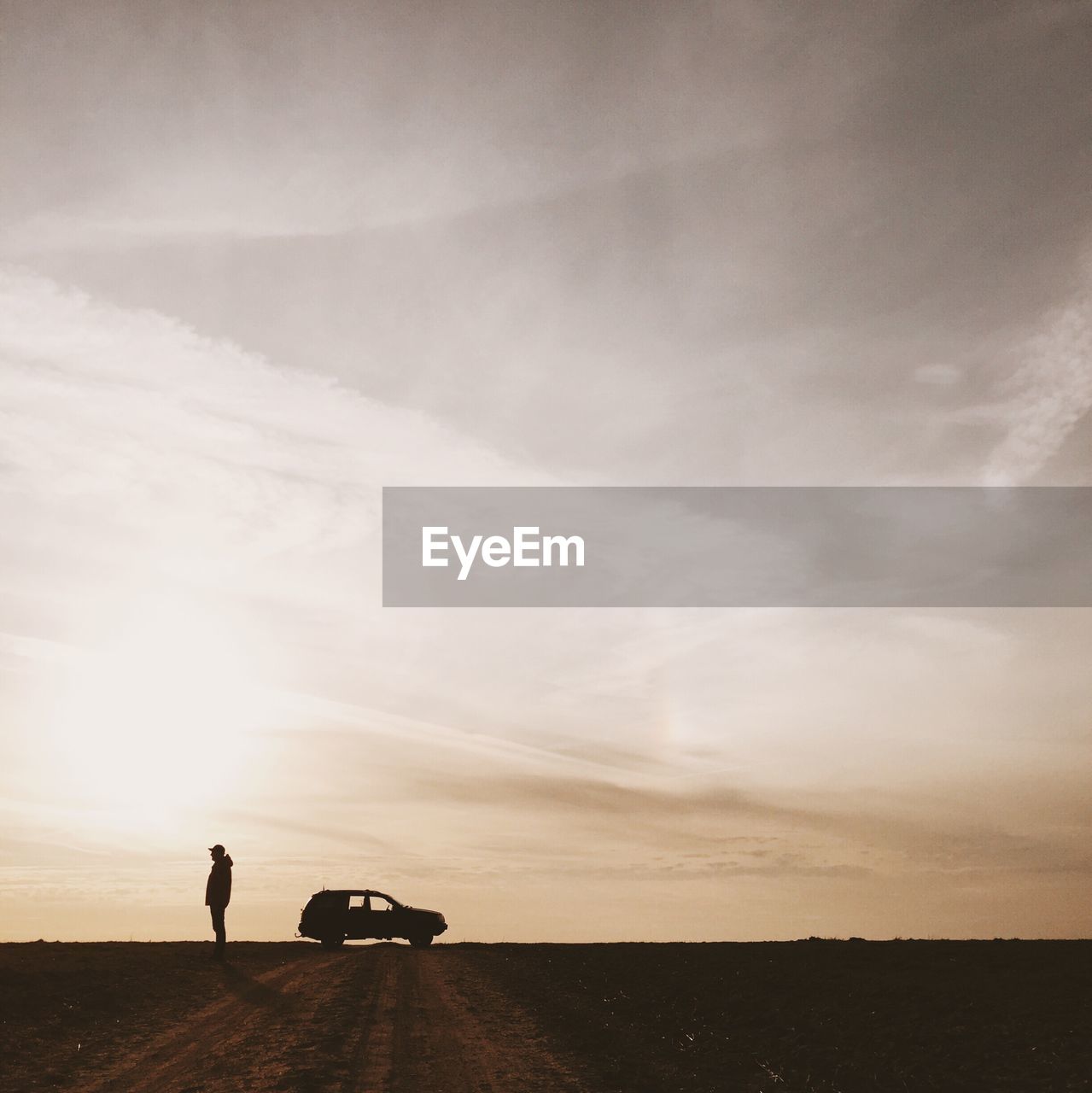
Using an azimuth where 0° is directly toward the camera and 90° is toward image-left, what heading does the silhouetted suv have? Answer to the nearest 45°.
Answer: approximately 270°

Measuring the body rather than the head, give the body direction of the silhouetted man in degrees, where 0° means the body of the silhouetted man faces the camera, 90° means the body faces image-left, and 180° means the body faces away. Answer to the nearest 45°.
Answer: approximately 90°

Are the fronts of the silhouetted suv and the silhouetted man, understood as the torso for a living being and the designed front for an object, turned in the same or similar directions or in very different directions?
very different directions

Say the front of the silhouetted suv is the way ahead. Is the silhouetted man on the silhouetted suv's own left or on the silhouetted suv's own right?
on the silhouetted suv's own right

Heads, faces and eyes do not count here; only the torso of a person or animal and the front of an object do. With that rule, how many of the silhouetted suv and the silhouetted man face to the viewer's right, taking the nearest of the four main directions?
1

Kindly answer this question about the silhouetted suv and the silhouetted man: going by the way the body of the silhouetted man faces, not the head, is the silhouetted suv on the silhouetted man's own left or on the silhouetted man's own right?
on the silhouetted man's own right
